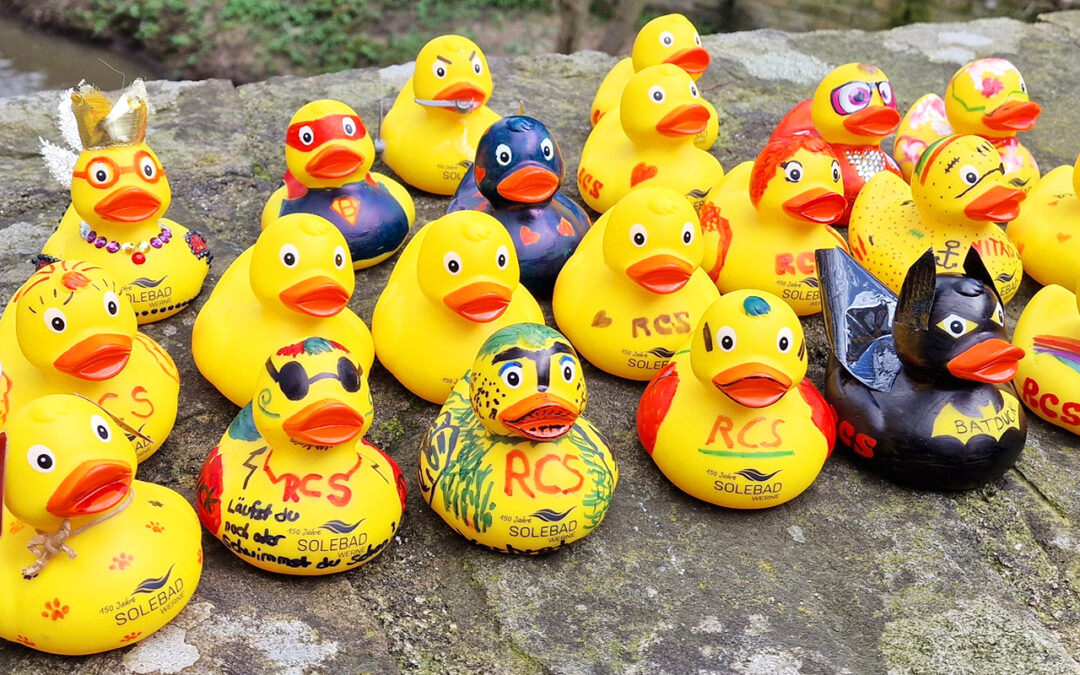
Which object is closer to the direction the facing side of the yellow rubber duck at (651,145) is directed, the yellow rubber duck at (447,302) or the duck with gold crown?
the yellow rubber duck

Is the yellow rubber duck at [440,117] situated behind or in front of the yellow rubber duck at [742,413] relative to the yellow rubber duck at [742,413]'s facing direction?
behind

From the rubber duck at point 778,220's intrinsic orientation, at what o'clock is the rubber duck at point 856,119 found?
the rubber duck at point 856,119 is roughly at 8 o'clock from the rubber duck at point 778,220.

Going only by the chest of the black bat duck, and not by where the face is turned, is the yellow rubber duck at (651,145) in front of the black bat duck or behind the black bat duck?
behind

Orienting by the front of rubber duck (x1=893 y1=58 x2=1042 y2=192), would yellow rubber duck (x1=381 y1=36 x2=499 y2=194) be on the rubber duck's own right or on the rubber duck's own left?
on the rubber duck's own right

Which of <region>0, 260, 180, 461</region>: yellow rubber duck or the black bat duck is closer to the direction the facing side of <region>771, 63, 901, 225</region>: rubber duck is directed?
the black bat duck

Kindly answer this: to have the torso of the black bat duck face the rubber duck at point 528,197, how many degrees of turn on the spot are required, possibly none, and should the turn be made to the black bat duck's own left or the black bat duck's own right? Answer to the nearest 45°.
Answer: approximately 135° to the black bat duck's own right

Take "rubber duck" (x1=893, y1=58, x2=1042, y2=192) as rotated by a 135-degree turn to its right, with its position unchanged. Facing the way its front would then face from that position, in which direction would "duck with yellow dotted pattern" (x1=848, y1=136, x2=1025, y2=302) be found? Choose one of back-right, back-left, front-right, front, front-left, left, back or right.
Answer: left

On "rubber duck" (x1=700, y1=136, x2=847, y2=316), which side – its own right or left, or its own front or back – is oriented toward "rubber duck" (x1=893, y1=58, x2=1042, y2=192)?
left

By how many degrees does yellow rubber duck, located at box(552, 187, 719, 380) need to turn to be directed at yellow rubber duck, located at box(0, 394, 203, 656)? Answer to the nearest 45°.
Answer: approximately 90° to its right

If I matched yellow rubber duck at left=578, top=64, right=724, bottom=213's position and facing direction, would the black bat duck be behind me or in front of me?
in front

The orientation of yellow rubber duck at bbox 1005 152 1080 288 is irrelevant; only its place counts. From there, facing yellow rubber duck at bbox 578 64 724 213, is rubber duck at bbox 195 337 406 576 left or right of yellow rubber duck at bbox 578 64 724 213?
left

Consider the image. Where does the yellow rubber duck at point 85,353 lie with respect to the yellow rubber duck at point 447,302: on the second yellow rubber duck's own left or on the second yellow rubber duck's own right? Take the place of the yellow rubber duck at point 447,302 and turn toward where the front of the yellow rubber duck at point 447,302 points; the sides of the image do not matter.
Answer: on the second yellow rubber duck's own right
